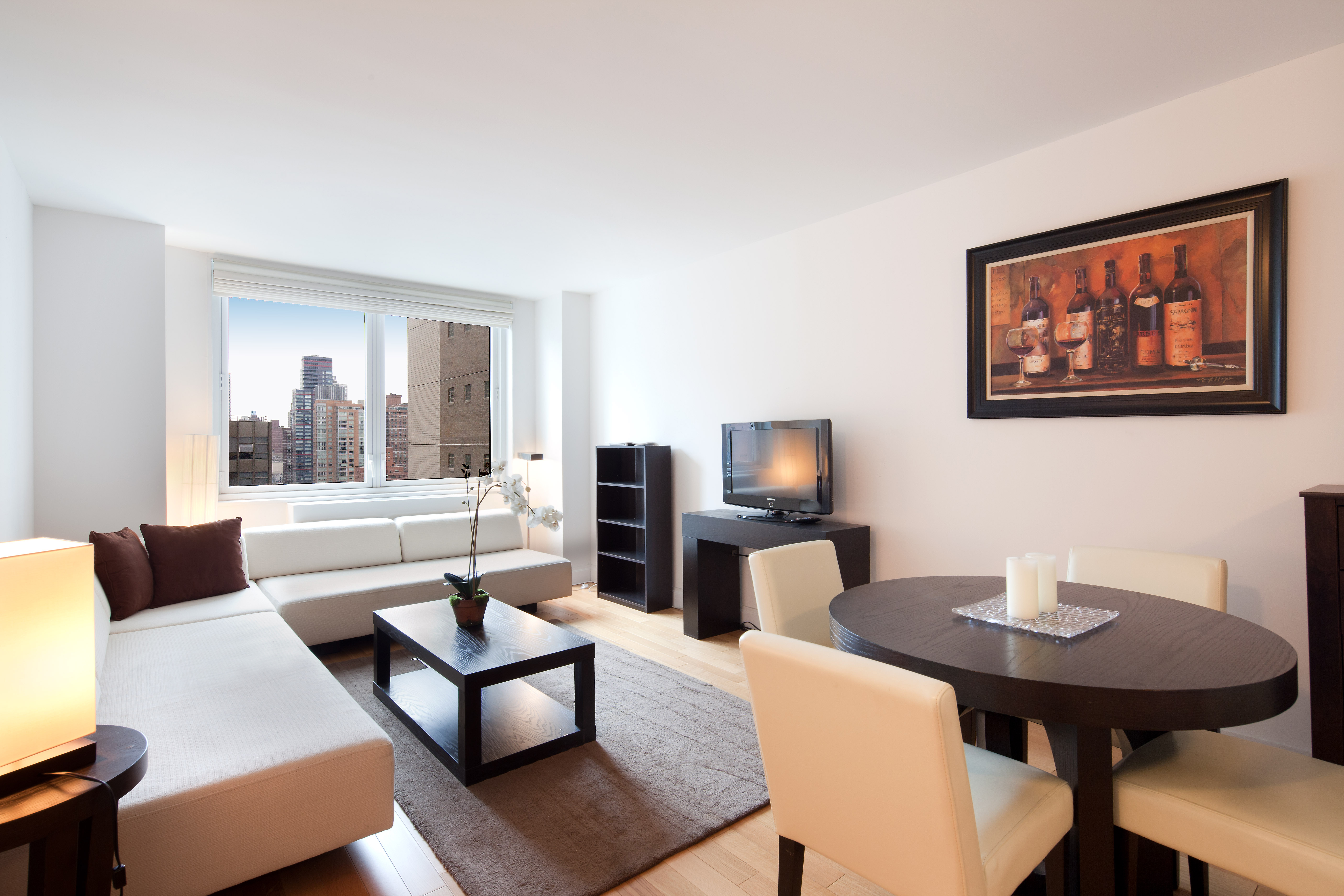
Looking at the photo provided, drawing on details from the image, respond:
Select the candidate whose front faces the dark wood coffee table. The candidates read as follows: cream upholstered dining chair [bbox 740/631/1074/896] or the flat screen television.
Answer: the flat screen television

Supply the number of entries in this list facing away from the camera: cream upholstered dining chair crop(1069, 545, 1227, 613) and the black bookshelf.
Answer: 0

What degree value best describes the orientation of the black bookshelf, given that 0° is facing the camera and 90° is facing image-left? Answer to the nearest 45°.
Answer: approximately 45°

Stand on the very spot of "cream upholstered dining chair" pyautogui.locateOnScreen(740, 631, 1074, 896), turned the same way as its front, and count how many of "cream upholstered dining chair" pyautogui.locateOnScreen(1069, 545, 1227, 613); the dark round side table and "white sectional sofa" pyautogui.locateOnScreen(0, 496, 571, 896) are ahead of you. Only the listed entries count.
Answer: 1

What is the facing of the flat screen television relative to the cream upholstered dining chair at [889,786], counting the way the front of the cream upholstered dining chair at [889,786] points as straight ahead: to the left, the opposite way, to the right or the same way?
the opposite way

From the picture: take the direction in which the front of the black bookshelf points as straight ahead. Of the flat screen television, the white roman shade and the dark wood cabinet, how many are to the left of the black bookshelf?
2

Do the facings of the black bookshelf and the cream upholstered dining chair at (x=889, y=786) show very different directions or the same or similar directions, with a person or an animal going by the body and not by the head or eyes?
very different directions

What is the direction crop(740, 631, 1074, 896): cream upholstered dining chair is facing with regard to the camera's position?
facing away from the viewer and to the right of the viewer

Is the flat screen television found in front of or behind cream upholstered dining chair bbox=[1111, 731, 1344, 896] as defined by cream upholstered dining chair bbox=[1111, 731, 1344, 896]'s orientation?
in front
